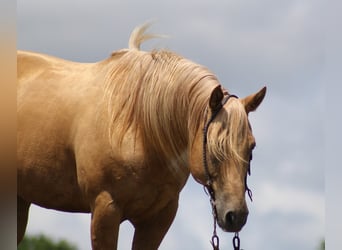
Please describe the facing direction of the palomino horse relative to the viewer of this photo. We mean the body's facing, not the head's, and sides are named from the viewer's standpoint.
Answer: facing the viewer and to the right of the viewer
